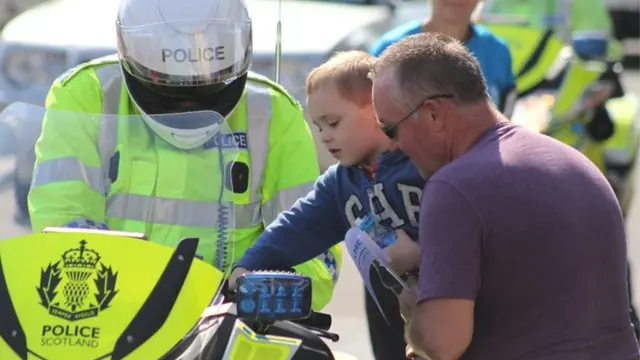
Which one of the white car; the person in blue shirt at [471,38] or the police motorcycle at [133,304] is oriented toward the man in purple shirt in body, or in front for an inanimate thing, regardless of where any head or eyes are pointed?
the person in blue shirt

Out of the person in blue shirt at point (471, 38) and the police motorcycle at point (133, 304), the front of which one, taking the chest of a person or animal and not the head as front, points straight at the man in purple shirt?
the person in blue shirt

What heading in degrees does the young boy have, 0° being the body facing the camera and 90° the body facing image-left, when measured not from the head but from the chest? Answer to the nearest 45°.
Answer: approximately 45°

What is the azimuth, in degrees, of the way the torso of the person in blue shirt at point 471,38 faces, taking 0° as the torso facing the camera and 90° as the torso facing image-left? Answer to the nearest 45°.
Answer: approximately 0°
